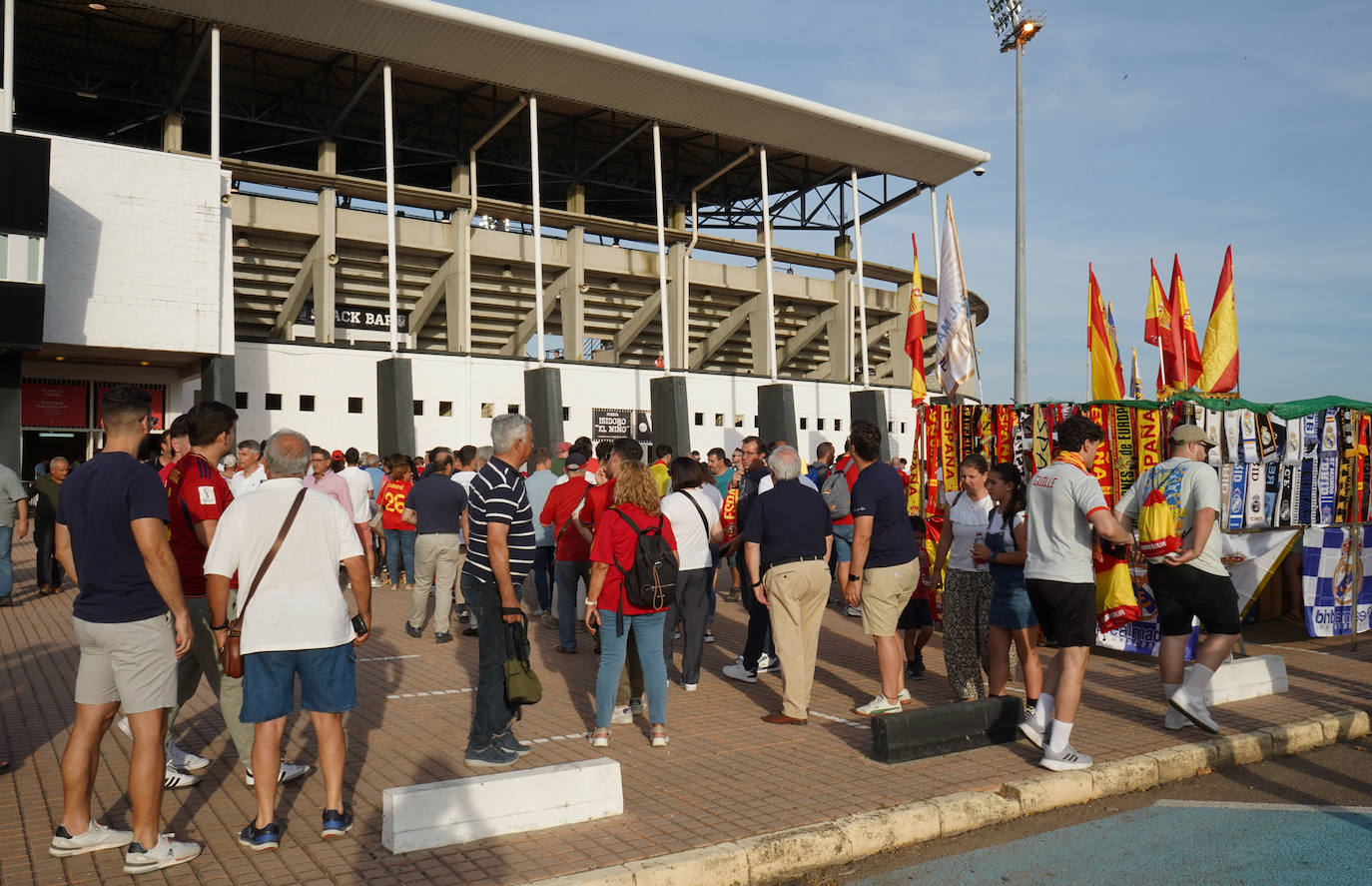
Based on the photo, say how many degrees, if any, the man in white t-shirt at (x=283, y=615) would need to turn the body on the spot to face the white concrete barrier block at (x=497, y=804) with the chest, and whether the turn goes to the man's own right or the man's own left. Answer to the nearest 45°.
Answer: approximately 90° to the man's own right

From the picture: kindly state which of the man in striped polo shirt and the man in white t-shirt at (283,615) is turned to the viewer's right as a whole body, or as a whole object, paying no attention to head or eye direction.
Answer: the man in striped polo shirt

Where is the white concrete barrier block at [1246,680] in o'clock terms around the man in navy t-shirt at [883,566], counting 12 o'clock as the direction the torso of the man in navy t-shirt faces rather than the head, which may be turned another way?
The white concrete barrier block is roughly at 4 o'clock from the man in navy t-shirt.

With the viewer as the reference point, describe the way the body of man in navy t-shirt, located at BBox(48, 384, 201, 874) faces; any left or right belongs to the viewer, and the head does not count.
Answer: facing away from the viewer and to the right of the viewer

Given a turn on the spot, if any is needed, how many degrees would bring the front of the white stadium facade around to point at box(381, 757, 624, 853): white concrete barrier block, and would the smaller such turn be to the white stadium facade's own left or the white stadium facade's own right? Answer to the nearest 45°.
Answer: approximately 45° to the white stadium facade's own right

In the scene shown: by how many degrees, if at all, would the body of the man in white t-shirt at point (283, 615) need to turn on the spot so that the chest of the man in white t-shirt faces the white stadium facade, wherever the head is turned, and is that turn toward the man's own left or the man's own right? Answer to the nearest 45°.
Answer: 0° — they already face it

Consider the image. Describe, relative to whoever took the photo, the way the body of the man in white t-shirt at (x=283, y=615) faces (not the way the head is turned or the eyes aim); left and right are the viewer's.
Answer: facing away from the viewer

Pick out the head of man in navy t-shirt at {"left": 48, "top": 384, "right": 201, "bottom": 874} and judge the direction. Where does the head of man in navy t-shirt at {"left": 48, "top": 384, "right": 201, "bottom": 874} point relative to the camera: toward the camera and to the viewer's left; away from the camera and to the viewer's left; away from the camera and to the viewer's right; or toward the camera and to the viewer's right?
away from the camera and to the viewer's right

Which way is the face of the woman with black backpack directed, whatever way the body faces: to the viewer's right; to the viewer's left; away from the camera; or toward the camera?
away from the camera

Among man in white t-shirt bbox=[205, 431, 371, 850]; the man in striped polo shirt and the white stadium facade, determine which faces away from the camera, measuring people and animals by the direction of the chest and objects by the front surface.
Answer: the man in white t-shirt

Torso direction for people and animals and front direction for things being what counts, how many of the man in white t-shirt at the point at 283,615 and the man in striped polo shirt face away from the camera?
1

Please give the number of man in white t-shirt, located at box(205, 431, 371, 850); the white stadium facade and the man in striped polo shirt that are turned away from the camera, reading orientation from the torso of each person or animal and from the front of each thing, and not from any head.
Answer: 1
